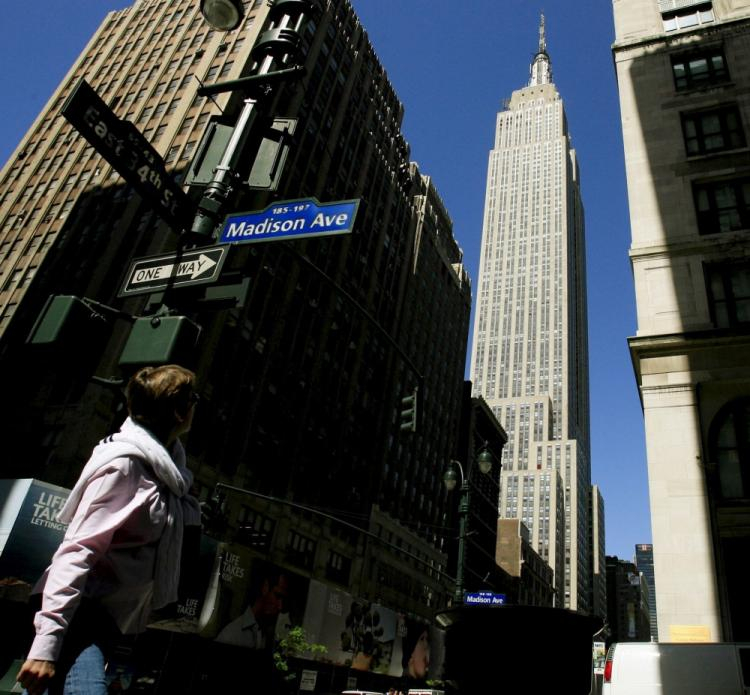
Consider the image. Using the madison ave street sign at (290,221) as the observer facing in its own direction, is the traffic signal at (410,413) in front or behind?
behind

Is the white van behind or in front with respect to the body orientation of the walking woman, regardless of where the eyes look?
in front

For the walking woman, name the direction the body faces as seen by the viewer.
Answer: to the viewer's right

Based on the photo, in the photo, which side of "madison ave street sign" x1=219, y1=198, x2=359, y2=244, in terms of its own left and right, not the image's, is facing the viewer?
front

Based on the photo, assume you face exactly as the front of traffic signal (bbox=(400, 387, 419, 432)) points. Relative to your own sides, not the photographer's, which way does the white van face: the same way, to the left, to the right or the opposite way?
the opposite way
